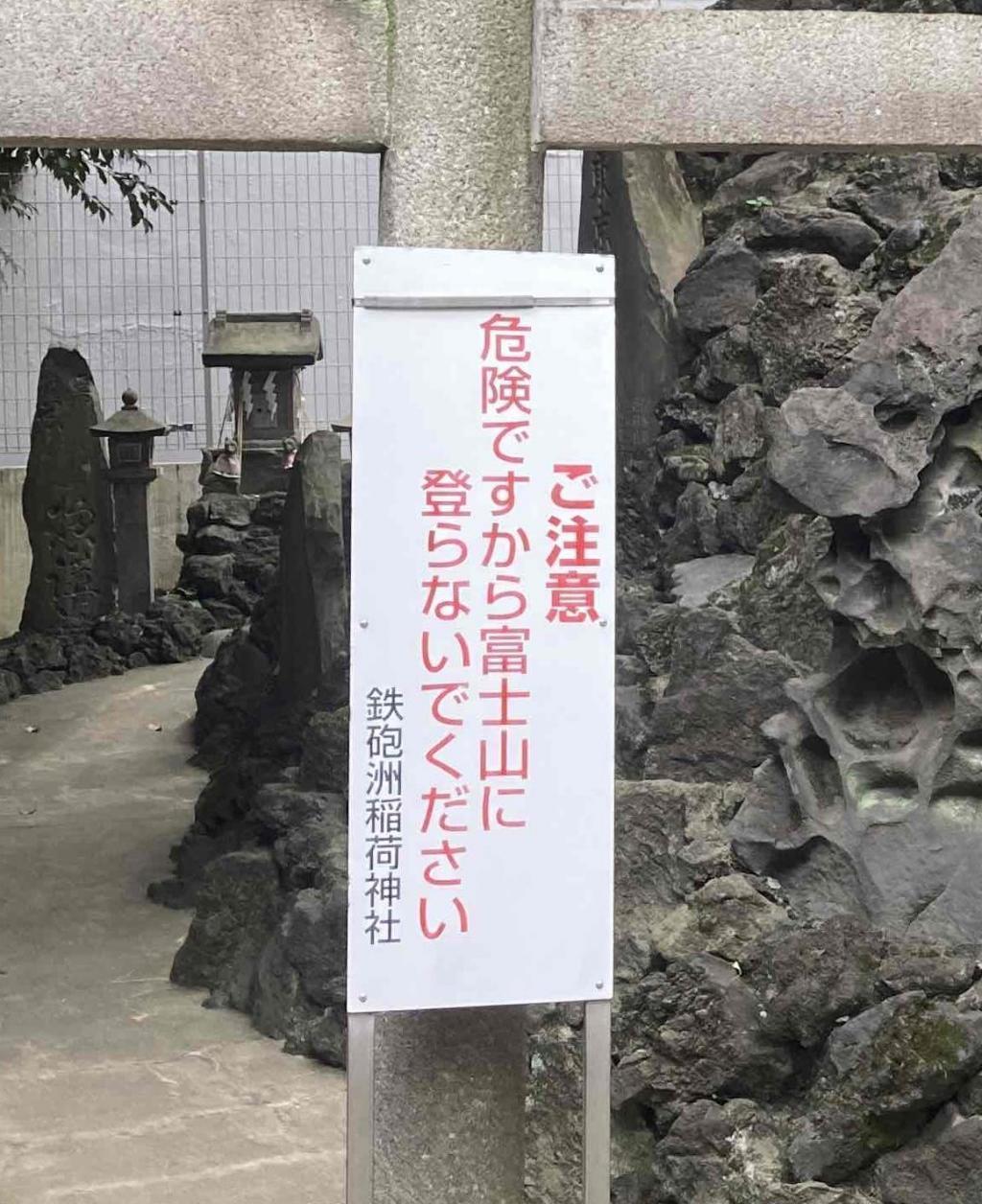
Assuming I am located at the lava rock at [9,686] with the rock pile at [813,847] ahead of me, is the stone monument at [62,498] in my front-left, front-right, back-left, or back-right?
back-left

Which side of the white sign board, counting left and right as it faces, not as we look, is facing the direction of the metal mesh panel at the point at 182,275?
back

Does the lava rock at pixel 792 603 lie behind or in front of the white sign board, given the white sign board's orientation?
behind

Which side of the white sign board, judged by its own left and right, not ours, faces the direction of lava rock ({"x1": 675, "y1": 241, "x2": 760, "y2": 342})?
back

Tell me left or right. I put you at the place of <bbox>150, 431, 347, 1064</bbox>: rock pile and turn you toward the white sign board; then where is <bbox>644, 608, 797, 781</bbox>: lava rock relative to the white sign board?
left

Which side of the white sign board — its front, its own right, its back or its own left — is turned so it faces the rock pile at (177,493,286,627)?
back

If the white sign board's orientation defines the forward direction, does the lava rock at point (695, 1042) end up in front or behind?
behind
